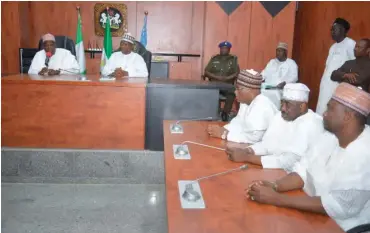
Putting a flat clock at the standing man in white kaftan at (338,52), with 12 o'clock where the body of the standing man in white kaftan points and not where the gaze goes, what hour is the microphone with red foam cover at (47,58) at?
The microphone with red foam cover is roughly at 1 o'clock from the standing man in white kaftan.

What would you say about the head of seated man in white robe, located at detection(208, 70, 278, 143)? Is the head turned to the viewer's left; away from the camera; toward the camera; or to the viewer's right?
to the viewer's left

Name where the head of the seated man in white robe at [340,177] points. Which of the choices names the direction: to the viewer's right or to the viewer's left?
to the viewer's left

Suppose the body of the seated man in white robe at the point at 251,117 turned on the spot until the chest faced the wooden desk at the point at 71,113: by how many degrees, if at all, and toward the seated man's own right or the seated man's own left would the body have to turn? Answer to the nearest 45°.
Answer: approximately 45° to the seated man's own right

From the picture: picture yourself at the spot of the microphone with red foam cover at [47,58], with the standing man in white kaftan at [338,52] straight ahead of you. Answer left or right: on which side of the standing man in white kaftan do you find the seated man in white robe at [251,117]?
right

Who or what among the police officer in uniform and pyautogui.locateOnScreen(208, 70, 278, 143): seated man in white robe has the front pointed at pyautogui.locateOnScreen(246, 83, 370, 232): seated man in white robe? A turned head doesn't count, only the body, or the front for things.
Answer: the police officer in uniform

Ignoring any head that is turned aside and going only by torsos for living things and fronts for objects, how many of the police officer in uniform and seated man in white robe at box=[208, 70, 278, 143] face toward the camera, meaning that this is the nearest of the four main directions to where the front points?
1

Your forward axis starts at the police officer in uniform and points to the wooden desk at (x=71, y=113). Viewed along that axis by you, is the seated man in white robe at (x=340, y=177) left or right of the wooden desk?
left

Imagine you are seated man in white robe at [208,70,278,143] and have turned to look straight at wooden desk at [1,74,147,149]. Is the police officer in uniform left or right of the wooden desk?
right

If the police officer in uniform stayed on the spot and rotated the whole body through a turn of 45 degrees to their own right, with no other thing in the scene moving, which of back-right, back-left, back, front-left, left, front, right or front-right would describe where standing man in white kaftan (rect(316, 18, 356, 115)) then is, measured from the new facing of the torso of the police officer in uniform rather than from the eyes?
left

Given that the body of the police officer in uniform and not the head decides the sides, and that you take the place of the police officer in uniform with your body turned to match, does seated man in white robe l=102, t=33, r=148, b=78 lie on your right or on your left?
on your right

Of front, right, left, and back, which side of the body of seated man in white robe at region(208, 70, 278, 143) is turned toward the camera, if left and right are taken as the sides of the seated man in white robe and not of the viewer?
left

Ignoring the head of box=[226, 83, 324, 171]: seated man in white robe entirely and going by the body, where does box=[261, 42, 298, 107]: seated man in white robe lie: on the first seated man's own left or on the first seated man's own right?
on the first seated man's own right

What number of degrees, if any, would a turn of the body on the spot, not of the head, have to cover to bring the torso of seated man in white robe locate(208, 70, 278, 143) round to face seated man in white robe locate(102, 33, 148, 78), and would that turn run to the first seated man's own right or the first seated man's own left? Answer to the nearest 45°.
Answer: approximately 45° to the first seated man's own right

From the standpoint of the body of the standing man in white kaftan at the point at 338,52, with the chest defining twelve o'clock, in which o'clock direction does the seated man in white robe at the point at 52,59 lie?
The seated man in white robe is roughly at 1 o'clock from the standing man in white kaftan.

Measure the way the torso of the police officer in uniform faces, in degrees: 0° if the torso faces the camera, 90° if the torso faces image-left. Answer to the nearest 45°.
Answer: approximately 0°

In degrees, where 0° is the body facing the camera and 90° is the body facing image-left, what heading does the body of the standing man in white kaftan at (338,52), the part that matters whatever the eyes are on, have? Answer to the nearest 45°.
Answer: approximately 45°
